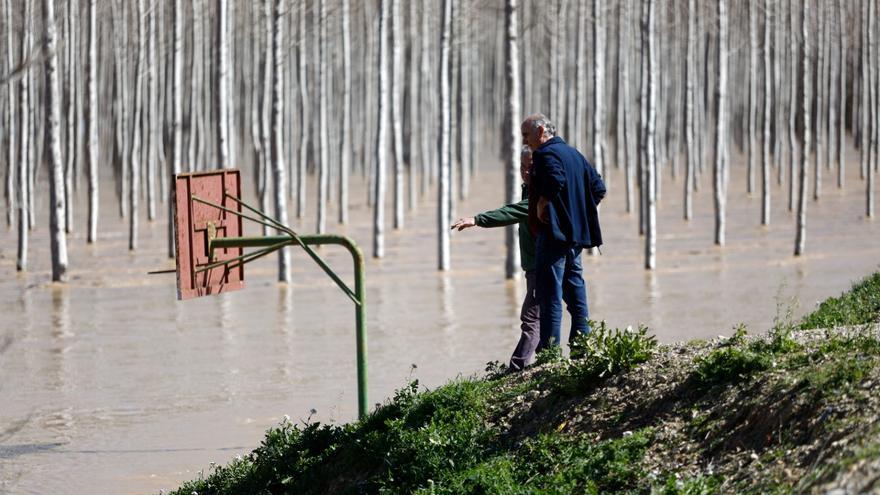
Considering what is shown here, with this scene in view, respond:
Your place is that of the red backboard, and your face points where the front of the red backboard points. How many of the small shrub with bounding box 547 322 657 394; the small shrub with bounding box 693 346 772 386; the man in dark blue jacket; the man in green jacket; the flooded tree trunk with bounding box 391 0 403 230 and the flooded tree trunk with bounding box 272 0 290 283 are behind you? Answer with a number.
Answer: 4

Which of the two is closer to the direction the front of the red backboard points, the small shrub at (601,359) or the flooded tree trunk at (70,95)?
the flooded tree trunk

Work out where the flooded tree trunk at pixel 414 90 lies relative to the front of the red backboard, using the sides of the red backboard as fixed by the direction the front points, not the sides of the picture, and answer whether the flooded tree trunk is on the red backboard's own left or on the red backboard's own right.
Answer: on the red backboard's own right

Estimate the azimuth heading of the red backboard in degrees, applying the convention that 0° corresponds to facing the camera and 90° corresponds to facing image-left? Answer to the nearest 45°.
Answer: approximately 135°

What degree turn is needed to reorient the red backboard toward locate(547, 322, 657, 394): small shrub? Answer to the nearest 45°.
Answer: approximately 180°

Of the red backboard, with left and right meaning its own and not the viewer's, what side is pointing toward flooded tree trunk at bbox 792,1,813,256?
right

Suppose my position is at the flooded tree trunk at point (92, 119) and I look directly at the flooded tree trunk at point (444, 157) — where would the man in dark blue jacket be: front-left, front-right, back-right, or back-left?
front-right

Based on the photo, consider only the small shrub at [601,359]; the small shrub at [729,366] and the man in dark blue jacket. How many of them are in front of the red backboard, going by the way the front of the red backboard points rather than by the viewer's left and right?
0

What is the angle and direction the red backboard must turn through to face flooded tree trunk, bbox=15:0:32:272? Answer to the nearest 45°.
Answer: approximately 45° to its right

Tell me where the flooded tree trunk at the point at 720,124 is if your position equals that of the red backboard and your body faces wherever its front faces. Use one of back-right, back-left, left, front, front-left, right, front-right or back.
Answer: right

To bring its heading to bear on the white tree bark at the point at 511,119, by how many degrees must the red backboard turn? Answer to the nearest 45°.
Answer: approximately 90° to its right

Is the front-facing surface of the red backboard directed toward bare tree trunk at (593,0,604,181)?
no

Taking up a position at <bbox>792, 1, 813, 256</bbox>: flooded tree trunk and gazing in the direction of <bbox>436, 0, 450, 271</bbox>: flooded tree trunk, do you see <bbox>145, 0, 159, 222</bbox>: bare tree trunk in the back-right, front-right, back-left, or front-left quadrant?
front-right

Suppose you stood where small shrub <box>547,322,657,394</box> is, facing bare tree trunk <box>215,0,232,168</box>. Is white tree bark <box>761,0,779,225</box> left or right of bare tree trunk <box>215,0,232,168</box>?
right

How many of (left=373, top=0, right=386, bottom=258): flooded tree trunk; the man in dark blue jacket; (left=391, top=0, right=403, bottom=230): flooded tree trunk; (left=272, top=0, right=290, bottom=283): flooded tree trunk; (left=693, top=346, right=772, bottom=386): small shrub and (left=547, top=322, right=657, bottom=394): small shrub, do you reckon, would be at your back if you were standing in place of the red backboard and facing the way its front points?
3

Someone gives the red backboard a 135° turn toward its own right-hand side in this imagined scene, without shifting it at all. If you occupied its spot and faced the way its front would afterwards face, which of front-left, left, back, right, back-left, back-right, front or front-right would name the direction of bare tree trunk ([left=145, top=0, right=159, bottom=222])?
left
